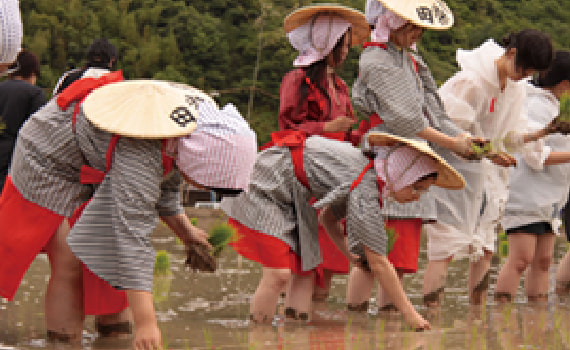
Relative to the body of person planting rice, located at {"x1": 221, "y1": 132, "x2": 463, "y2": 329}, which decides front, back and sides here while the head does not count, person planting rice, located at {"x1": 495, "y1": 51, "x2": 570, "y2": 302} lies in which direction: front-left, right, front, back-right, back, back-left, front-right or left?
front-left

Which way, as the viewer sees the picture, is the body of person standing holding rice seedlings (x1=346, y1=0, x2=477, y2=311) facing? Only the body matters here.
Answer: to the viewer's right

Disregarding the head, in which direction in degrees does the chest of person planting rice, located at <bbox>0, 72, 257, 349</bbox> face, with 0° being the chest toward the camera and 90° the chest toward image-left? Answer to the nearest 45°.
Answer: approximately 270°

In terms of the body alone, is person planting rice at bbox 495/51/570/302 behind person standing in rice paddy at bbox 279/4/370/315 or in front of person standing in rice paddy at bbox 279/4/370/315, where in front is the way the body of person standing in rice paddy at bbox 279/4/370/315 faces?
in front

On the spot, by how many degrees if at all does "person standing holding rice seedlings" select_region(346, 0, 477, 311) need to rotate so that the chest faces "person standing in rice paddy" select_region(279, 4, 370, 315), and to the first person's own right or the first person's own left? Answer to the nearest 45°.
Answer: approximately 135° to the first person's own left

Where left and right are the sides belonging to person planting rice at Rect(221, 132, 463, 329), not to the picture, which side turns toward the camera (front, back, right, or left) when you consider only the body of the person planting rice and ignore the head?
right
